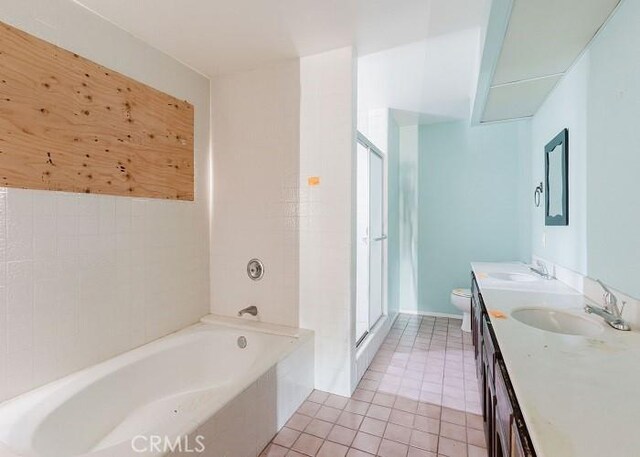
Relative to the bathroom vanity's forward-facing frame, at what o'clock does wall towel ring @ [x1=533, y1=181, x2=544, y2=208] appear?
The wall towel ring is roughly at 3 o'clock from the bathroom vanity.

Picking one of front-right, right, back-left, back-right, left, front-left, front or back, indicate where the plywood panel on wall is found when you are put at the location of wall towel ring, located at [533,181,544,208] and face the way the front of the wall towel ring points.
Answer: front-left

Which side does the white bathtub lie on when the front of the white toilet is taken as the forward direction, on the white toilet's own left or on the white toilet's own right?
on the white toilet's own left

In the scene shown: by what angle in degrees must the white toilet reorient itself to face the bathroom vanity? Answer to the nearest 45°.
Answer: approximately 90° to its left

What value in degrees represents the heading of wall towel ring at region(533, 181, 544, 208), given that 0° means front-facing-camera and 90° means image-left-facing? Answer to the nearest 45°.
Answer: approximately 90°

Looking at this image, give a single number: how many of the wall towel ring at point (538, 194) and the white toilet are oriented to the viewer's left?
2

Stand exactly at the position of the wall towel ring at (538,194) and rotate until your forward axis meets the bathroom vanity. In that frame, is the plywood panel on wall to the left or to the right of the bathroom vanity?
right

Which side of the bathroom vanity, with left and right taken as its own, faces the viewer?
left

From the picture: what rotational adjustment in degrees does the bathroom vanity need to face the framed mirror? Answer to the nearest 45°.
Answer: approximately 90° to its right

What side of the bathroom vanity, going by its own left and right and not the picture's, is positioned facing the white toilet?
right
